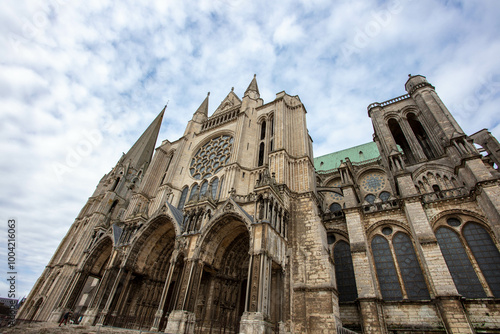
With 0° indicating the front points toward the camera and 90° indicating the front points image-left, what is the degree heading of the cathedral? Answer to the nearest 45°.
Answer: approximately 45°
